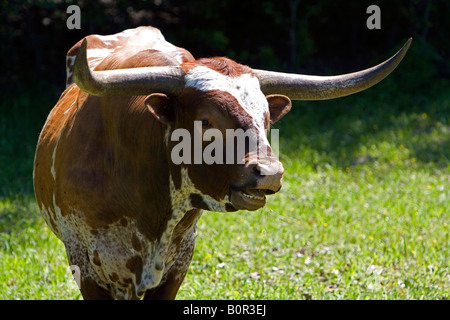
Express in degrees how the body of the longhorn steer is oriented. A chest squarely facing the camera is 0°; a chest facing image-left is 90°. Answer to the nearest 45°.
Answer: approximately 315°
